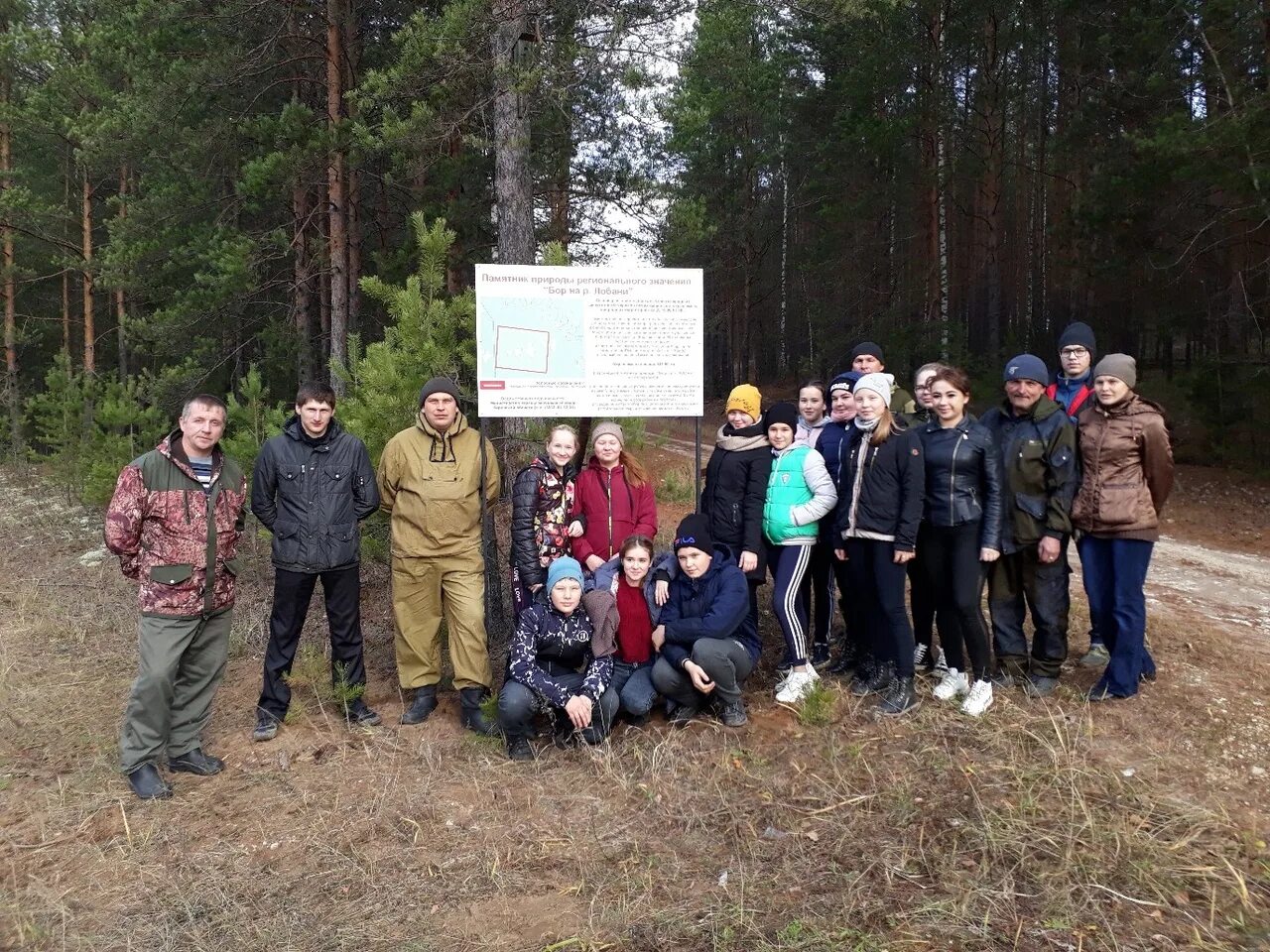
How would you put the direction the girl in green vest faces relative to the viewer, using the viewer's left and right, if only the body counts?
facing the viewer and to the left of the viewer

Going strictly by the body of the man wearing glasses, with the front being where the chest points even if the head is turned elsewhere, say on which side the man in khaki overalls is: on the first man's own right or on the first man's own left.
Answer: on the first man's own right

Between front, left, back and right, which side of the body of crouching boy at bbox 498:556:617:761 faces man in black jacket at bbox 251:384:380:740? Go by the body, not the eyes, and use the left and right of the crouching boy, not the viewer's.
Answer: right

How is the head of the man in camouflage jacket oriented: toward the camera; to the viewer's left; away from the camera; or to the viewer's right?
toward the camera

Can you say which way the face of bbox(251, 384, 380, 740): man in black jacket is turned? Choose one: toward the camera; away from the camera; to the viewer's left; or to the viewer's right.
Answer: toward the camera

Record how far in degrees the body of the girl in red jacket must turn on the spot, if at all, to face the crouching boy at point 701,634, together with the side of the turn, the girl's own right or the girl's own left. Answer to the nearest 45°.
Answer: approximately 45° to the girl's own left

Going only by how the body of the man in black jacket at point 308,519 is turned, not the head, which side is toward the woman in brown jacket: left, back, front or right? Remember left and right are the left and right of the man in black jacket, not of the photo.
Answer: left

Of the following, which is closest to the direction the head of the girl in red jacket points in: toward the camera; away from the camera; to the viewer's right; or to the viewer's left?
toward the camera

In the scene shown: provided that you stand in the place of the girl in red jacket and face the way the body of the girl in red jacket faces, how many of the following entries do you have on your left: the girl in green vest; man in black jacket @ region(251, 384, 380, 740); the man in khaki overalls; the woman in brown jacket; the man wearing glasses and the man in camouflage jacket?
3

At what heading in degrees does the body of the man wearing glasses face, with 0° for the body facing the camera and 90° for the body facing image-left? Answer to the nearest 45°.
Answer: approximately 0°

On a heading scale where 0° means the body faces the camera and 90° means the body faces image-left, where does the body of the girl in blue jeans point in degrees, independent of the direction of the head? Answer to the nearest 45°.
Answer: approximately 0°

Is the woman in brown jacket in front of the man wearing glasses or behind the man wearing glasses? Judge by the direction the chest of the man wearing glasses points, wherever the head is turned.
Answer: in front

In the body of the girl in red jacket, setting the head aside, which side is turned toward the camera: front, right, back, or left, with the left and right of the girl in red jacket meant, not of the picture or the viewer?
front

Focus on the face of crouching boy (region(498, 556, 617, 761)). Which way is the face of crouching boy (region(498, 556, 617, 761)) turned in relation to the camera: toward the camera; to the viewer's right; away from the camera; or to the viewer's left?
toward the camera

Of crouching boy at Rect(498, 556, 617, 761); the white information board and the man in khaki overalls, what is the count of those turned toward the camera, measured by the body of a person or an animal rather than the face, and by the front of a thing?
3

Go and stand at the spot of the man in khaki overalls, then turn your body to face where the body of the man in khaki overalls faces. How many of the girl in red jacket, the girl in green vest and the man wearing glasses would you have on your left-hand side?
3
